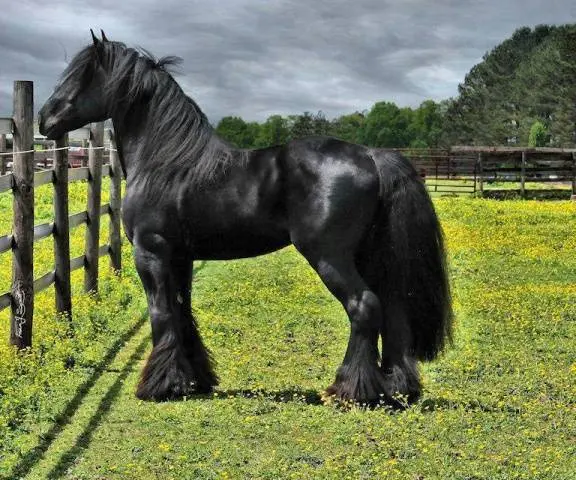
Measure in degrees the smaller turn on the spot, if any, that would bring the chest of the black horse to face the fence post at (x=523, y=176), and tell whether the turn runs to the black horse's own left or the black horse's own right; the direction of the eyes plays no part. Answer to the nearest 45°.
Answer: approximately 90° to the black horse's own right

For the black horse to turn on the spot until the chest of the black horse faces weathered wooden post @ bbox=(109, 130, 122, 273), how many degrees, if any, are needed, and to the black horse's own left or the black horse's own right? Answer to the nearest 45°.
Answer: approximately 90° to the black horse's own right

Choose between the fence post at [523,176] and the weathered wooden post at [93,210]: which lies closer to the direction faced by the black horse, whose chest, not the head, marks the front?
the weathered wooden post

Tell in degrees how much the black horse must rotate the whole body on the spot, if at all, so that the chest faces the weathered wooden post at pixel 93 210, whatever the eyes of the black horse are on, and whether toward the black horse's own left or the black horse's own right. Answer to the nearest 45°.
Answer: approximately 90° to the black horse's own right

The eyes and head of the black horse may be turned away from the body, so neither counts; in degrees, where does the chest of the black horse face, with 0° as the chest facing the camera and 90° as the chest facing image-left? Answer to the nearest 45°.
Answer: approximately 90°

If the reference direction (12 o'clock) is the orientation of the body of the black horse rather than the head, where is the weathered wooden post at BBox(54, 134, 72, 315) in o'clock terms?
The weathered wooden post is roughly at 2 o'clock from the black horse.

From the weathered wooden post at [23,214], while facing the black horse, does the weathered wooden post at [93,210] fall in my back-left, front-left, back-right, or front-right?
back-left
